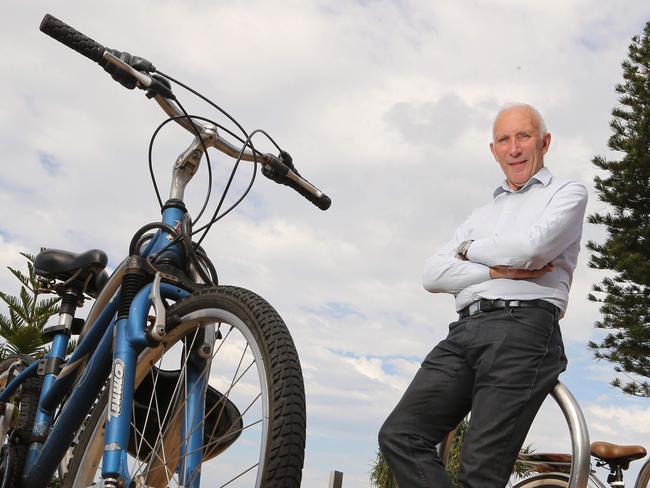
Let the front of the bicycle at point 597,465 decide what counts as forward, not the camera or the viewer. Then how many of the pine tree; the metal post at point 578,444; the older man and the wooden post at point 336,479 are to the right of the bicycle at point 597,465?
2

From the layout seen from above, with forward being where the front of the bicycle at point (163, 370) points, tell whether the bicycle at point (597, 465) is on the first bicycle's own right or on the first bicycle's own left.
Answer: on the first bicycle's own left

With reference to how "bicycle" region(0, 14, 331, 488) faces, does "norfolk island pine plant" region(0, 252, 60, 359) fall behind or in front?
behind

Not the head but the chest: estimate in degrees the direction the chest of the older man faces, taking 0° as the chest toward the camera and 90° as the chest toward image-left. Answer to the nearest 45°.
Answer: approximately 45°

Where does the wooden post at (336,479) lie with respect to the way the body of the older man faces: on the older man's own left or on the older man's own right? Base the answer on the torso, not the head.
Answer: on the older man's own right

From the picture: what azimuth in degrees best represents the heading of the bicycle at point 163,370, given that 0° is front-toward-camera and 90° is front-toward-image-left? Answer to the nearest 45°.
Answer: approximately 315°

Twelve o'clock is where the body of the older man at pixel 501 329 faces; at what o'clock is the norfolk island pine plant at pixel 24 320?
The norfolk island pine plant is roughly at 3 o'clock from the older man.

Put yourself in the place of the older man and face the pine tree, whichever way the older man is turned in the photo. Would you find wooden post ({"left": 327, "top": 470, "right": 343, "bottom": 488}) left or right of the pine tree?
left
